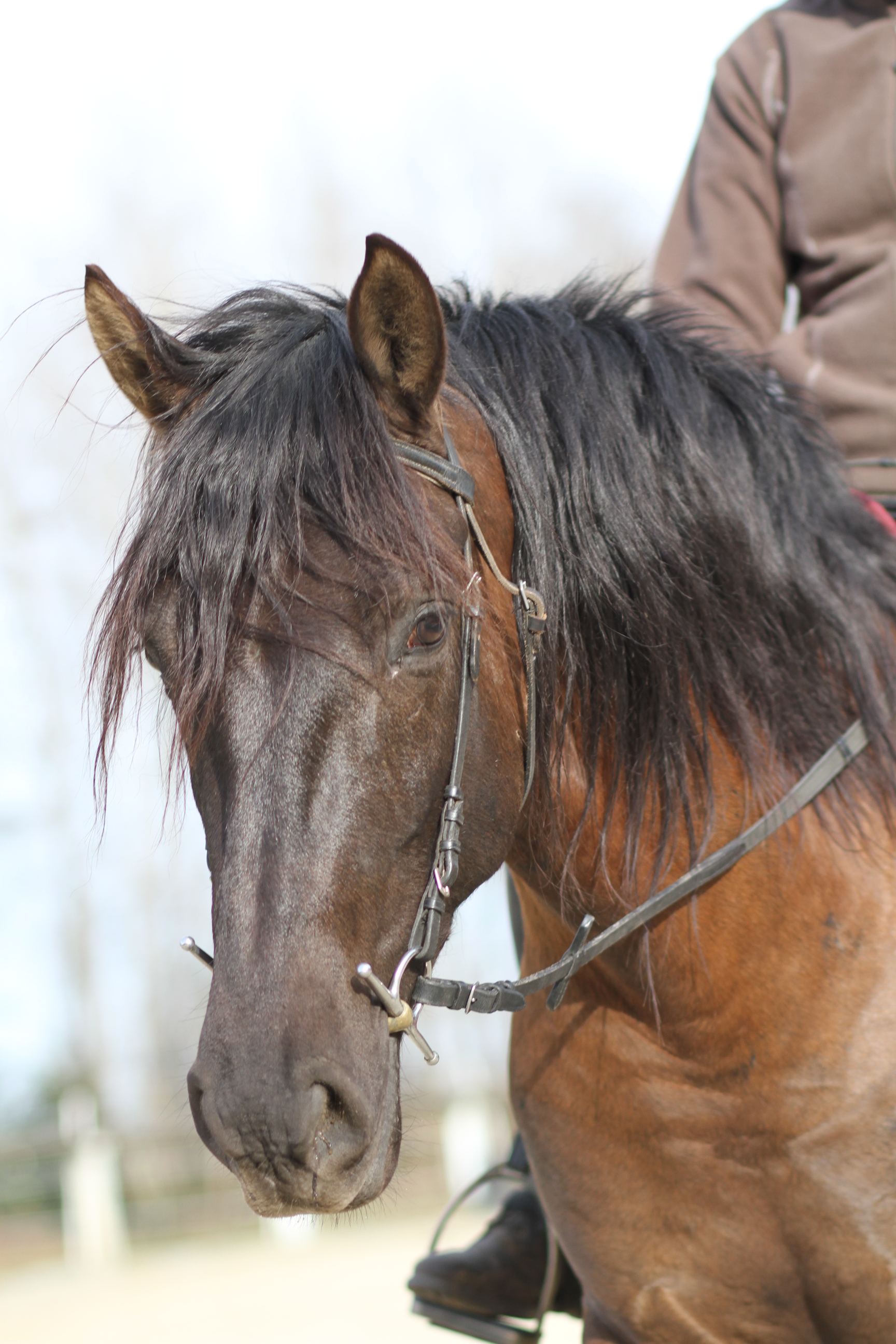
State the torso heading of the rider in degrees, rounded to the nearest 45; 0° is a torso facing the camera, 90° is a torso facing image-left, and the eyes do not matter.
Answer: approximately 45°

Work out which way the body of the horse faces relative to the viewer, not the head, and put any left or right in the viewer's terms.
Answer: facing the viewer and to the left of the viewer

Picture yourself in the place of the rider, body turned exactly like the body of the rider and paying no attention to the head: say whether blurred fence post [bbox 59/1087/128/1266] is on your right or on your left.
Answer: on your right
